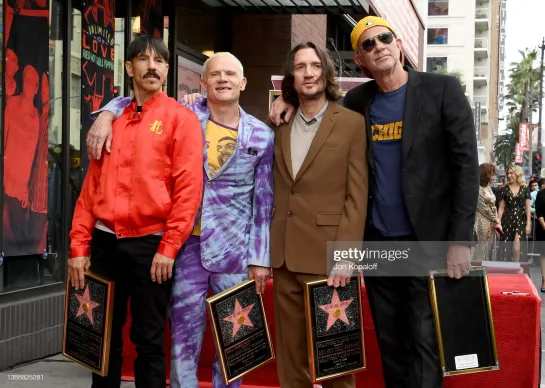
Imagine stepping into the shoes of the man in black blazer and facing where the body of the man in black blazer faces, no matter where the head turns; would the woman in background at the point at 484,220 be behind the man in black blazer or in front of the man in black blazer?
behind

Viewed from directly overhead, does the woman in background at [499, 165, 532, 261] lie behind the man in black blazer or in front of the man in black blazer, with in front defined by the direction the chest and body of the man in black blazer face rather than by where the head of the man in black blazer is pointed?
behind

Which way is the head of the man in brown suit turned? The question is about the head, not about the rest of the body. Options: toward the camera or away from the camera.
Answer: toward the camera

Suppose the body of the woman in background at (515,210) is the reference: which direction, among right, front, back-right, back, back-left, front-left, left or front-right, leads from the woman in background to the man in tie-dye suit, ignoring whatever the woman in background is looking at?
front

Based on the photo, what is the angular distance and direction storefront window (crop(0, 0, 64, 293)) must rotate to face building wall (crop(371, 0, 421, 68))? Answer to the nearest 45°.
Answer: approximately 90° to its left

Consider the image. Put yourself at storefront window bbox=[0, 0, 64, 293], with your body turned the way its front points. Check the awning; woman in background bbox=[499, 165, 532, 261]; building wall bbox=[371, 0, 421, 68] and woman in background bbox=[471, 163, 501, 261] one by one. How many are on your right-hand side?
0

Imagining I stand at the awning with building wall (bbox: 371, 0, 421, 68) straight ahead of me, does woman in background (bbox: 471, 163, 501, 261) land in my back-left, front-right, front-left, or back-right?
front-right

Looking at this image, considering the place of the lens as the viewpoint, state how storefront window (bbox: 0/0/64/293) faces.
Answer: facing the viewer and to the right of the viewer

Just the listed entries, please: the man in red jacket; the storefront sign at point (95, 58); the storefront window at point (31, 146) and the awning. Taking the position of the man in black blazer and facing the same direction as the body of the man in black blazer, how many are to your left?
0

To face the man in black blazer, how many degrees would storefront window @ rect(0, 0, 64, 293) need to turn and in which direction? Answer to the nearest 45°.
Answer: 0° — it already faces them

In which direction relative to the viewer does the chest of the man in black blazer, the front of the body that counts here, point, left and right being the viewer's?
facing the viewer and to the left of the viewer

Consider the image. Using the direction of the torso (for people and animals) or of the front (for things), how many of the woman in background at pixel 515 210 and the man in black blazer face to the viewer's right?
0

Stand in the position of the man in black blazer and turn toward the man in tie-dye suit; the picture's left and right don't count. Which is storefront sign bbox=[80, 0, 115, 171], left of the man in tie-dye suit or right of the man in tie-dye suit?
right

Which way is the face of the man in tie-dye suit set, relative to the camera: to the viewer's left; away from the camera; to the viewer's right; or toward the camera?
toward the camera

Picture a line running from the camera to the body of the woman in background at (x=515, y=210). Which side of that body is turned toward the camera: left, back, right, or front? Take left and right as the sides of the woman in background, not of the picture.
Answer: front
